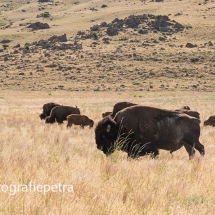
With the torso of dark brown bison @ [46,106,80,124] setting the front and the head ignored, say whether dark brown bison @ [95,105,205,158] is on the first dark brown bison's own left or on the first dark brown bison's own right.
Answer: on the first dark brown bison's own left

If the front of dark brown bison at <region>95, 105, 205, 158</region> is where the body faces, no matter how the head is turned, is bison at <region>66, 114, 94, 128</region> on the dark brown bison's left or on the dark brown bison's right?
on the dark brown bison's right

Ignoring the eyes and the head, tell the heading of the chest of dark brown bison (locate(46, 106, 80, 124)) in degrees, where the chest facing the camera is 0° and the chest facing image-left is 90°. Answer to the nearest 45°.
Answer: approximately 90°

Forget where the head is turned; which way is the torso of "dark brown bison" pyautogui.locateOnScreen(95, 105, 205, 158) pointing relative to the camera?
to the viewer's left

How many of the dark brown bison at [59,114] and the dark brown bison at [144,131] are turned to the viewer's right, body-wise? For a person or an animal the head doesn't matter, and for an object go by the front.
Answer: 0
